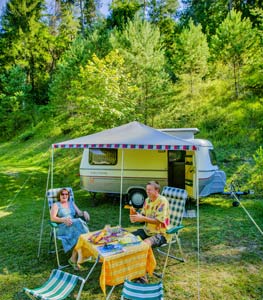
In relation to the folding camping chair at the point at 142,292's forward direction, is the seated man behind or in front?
in front

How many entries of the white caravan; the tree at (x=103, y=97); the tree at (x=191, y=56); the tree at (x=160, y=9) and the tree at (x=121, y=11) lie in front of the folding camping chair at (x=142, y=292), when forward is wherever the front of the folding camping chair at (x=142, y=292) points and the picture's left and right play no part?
5

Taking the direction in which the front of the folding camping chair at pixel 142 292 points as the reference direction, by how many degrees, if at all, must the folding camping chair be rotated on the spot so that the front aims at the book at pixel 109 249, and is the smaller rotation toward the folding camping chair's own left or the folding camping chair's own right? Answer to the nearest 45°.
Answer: approximately 45° to the folding camping chair's own left

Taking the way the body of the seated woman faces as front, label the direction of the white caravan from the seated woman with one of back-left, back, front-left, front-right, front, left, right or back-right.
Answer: left

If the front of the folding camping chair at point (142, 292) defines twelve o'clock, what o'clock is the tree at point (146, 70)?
The tree is roughly at 12 o'clock from the folding camping chair.

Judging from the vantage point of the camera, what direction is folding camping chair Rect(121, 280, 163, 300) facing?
facing away from the viewer
